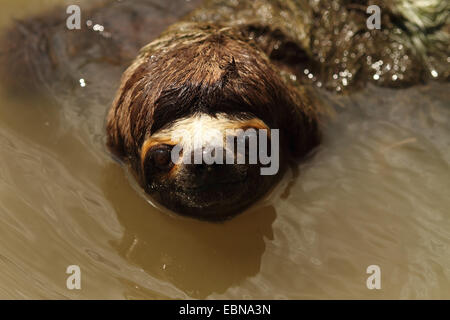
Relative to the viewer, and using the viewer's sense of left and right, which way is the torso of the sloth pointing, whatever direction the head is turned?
facing the viewer
